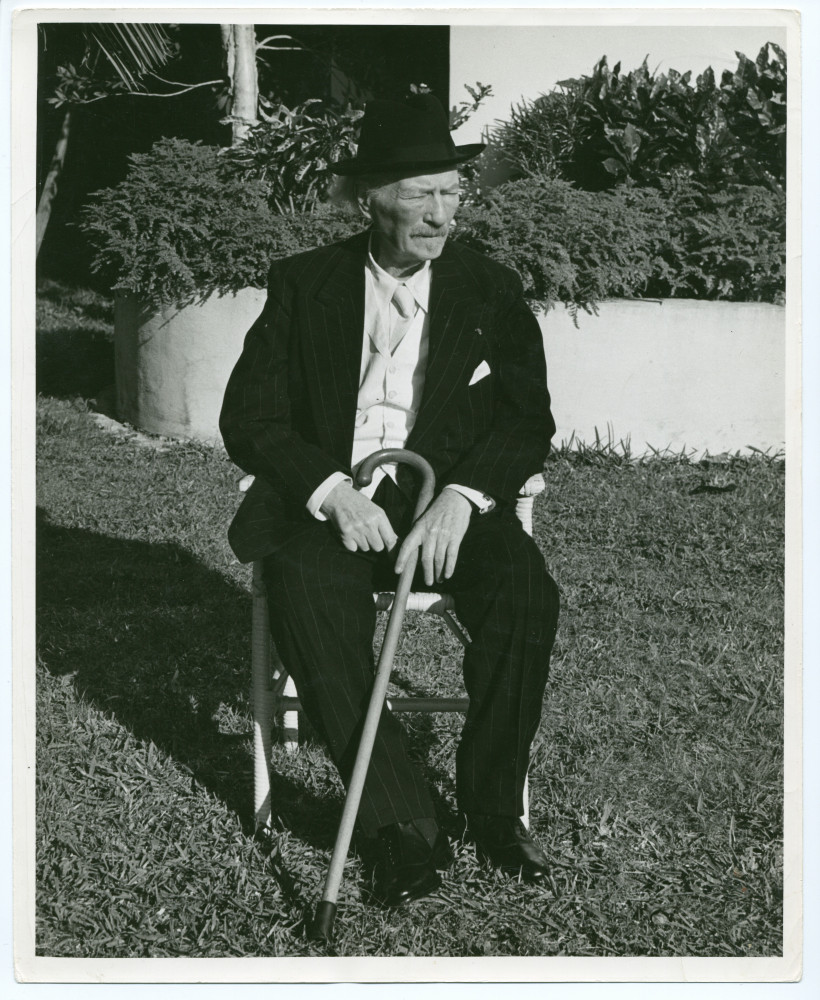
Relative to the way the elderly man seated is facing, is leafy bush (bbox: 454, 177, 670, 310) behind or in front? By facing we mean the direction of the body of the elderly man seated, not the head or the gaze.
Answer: behind

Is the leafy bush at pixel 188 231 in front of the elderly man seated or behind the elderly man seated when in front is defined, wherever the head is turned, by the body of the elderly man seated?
behind

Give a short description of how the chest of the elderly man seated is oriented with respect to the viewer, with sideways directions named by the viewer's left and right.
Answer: facing the viewer

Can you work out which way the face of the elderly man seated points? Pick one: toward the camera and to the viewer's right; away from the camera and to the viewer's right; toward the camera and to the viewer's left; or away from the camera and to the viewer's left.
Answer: toward the camera and to the viewer's right

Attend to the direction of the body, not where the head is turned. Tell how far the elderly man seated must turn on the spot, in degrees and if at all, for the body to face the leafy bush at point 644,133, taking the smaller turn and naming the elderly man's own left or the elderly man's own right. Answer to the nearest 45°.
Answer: approximately 180°

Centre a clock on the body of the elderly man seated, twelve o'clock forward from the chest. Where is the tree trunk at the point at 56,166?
The tree trunk is roughly at 5 o'clock from the elderly man seated.

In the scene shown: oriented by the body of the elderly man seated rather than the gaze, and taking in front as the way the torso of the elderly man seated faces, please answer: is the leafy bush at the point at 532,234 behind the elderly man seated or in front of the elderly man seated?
behind
